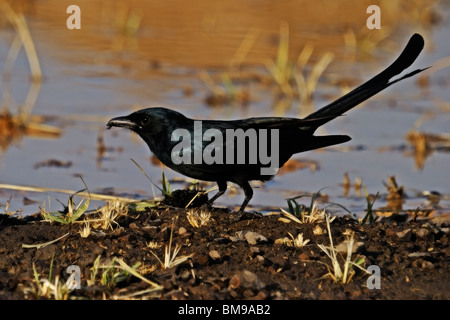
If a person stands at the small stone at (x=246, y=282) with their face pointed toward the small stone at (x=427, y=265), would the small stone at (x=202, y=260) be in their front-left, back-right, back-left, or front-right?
back-left

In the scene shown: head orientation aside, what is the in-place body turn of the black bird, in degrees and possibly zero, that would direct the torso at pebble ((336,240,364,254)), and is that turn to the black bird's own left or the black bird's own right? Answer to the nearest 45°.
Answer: approximately 135° to the black bird's own left

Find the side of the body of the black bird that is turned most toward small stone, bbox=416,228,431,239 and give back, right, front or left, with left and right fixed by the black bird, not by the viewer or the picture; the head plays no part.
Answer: back

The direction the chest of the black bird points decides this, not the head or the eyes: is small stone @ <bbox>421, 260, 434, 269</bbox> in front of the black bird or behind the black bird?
behind

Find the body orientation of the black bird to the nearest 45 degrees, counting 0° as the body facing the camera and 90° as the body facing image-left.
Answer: approximately 90°

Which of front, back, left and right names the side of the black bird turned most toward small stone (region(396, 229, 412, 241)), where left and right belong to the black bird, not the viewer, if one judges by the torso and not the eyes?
back
